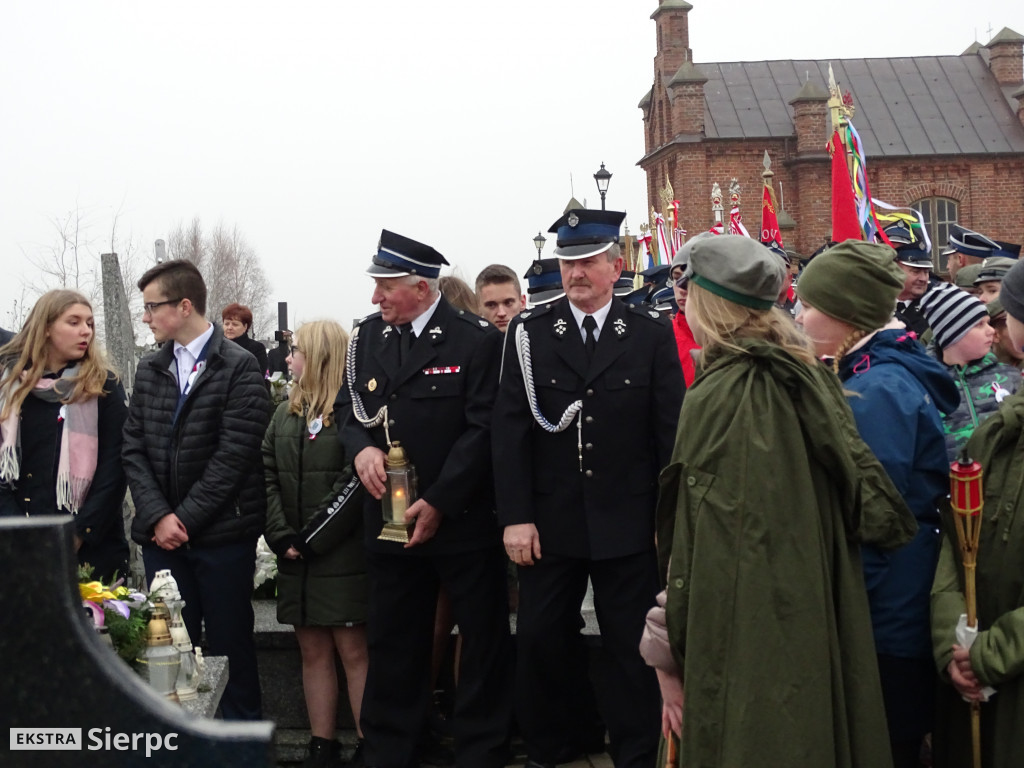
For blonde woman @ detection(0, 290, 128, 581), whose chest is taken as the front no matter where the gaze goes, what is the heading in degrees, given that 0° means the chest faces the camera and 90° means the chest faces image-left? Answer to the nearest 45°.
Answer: approximately 0°

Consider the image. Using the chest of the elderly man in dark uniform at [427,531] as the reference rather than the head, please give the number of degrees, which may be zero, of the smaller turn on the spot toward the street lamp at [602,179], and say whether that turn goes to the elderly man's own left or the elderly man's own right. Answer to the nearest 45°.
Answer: approximately 135° to the elderly man's own right

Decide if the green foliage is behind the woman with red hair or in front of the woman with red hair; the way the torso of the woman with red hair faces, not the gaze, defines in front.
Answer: in front

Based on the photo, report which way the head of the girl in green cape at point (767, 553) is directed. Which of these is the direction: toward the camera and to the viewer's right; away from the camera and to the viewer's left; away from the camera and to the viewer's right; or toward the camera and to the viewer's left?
away from the camera and to the viewer's left

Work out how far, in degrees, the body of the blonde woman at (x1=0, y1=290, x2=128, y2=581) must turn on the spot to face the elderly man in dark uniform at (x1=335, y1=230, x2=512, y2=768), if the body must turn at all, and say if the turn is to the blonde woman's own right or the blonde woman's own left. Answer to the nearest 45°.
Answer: approximately 45° to the blonde woman's own left

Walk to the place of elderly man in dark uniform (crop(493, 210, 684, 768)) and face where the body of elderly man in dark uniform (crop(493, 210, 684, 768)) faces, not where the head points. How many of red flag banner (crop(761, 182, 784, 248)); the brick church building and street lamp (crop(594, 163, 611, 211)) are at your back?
3

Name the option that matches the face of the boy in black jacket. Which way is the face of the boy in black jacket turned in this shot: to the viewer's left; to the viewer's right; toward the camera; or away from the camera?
to the viewer's left

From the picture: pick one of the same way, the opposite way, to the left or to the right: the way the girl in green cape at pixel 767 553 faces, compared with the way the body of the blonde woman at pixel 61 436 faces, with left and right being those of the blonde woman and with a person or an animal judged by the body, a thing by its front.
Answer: the opposite way

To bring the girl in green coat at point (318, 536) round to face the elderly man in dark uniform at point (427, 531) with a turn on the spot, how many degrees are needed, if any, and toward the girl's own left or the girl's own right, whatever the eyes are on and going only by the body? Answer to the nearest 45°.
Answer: approximately 90° to the girl's own left

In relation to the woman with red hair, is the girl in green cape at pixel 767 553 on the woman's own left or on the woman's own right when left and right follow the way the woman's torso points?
on the woman's own left

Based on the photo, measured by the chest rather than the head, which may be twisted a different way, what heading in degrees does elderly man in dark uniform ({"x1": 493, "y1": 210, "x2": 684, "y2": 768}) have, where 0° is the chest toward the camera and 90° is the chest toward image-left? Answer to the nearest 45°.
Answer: approximately 0°

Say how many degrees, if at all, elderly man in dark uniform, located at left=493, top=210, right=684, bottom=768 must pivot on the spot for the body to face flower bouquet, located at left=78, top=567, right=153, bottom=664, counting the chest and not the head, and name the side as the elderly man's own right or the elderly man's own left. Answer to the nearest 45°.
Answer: approximately 45° to the elderly man's own right

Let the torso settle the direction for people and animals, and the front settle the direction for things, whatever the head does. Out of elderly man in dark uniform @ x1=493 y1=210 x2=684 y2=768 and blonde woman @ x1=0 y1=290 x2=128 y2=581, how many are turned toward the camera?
2
